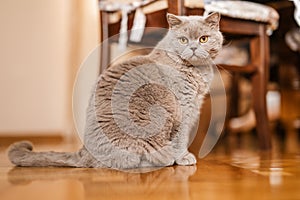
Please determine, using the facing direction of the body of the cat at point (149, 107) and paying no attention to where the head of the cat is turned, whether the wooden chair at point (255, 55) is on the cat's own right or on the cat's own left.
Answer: on the cat's own left

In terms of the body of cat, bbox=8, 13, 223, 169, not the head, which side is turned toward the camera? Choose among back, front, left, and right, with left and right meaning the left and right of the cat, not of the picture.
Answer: right
